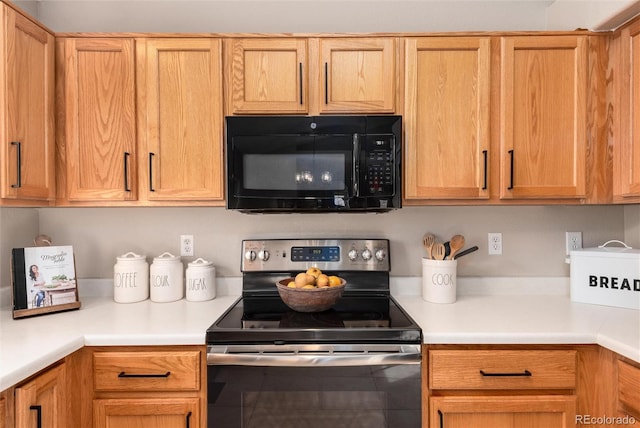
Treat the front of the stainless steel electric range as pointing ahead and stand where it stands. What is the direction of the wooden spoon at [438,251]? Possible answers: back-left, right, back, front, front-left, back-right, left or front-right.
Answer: back-left

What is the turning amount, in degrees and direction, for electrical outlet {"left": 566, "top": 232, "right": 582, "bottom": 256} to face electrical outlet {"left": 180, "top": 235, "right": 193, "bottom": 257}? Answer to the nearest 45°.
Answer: approximately 45° to its right

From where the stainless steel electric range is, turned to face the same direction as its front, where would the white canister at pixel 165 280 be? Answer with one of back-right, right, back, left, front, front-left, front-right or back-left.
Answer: back-right

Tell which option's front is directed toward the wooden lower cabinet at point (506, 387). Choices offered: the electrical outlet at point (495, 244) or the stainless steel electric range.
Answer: the electrical outlet

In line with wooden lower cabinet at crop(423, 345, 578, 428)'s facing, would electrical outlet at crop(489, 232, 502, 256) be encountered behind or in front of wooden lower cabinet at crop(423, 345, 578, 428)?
behind

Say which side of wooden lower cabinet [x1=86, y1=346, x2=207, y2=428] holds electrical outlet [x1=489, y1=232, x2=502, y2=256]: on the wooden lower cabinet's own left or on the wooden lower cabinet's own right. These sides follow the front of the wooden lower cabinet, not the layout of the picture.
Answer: on the wooden lower cabinet's own left

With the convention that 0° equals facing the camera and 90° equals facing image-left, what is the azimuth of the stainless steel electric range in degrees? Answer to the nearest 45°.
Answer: approximately 0°

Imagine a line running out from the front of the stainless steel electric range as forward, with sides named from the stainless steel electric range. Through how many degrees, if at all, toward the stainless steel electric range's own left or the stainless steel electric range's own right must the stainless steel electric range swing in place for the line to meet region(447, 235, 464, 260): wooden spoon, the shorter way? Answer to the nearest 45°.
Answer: approximately 135° to the stainless steel electric range's own left

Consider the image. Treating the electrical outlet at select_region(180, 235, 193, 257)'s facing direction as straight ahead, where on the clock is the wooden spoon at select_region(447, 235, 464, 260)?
The wooden spoon is roughly at 10 o'clock from the electrical outlet.
